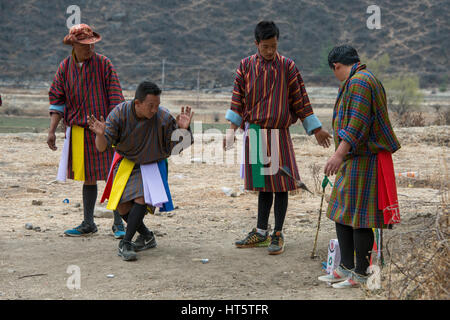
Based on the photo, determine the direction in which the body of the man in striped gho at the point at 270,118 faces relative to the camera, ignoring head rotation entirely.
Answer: toward the camera

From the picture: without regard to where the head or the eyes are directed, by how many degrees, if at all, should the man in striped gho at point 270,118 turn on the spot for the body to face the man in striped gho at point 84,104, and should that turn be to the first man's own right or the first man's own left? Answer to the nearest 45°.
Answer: approximately 90° to the first man's own right
